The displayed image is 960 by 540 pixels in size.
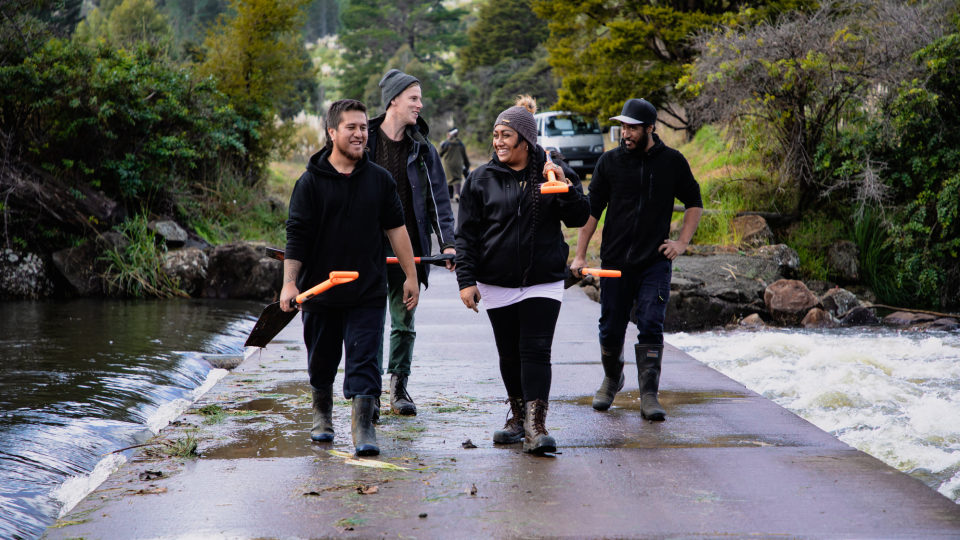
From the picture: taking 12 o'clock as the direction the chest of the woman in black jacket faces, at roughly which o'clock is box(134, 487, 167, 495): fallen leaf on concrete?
The fallen leaf on concrete is roughly at 2 o'clock from the woman in black jacket.

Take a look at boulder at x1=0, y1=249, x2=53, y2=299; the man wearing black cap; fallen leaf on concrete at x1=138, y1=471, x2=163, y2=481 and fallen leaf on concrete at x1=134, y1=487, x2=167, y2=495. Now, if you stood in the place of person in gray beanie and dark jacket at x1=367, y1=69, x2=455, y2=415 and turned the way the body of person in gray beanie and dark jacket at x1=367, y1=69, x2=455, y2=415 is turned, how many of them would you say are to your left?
1

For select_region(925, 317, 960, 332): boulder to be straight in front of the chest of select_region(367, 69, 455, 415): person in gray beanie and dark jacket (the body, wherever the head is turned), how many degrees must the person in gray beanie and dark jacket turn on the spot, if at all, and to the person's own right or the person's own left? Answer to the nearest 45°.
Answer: approximately 135° to the person's own left

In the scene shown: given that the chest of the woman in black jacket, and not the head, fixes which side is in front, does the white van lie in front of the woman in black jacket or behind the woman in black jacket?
behind

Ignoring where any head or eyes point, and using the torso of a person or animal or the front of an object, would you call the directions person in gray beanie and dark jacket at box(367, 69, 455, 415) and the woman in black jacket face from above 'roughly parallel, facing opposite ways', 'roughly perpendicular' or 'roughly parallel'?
roughly parallel

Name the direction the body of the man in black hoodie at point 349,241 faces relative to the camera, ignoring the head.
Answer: toward the camera

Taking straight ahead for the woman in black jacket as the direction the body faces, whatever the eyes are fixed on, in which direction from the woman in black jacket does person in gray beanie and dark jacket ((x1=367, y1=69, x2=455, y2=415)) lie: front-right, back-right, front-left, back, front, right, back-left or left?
back-right

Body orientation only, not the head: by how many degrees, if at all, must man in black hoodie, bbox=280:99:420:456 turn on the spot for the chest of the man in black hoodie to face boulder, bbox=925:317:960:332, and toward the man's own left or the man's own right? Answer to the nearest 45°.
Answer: approximately 135° to the man's own left

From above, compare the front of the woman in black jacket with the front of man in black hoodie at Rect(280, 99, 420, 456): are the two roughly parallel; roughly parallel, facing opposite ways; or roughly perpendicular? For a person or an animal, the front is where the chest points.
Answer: roughly parallel

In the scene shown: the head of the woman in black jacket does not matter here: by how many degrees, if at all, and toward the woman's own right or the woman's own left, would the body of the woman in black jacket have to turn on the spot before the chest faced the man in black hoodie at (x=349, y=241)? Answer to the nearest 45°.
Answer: approximately 90° to the woman's own right

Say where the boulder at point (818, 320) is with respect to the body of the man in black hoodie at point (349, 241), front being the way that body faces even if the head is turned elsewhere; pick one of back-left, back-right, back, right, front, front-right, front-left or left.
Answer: back-left

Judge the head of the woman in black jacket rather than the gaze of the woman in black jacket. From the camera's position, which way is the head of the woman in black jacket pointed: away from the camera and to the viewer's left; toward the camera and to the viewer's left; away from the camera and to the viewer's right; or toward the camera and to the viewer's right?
toward the camera and to the viewer's left

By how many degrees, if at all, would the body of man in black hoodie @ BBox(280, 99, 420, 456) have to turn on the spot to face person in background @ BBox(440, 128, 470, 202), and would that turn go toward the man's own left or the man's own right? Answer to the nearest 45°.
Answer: approximately 180°

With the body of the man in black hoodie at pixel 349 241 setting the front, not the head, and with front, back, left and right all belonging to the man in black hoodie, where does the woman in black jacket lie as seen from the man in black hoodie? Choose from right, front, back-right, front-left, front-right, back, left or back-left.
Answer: left

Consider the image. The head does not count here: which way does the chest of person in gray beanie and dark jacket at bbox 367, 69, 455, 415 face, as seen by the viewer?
toward the camera
